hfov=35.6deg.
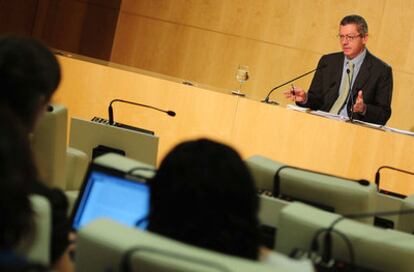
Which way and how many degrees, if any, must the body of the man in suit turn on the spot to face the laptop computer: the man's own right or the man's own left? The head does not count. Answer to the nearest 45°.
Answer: approximately 45° to the man's own left

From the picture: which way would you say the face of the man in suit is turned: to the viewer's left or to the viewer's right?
to the viewer's left

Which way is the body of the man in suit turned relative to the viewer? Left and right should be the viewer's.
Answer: facing the viewer and to the left of the viewer
